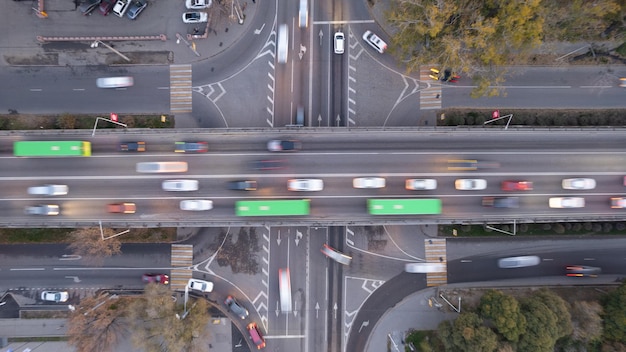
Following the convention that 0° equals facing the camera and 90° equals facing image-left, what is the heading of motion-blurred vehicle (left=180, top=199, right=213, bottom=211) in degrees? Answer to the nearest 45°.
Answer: approximately 270°

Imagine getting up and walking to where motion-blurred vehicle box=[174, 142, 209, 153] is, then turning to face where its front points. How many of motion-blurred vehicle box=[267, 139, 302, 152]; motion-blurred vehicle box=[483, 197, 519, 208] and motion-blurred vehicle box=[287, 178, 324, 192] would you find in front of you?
0

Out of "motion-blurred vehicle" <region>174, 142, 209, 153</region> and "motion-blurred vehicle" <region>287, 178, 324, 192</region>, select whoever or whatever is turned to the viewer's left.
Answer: "motion-blurred vehicle" <region>174, 142, 209, 153</region>

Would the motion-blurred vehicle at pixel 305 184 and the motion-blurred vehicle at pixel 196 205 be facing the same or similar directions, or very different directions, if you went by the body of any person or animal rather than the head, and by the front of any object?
same or similar directions

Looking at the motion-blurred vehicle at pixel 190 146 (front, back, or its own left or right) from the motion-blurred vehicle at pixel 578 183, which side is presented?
back

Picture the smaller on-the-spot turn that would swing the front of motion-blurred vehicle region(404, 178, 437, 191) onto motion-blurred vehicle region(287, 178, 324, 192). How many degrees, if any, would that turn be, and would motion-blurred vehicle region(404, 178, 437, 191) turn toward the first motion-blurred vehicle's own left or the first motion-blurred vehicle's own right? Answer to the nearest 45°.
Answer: approximately 180°

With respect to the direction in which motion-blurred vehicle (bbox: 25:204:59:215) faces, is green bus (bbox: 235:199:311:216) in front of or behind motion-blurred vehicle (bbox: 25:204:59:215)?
in front

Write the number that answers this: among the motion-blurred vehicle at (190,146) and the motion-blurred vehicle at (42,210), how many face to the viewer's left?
1

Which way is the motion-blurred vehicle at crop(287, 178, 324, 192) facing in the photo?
to the viewer's right

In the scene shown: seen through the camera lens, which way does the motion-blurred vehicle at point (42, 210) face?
facing to the right of the viewer

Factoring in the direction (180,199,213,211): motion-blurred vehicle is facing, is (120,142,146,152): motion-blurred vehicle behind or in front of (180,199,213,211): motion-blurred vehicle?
behind

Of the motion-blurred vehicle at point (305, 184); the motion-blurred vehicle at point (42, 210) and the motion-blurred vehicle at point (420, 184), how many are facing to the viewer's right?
3

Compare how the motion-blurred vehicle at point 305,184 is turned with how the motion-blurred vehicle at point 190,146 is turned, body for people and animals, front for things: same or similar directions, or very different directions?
very different directions

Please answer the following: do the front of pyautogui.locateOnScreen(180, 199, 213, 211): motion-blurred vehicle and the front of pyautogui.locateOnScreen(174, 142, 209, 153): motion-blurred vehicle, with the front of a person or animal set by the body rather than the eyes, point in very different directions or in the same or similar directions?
very different directions

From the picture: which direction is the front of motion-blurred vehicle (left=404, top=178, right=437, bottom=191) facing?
to the viewer's right

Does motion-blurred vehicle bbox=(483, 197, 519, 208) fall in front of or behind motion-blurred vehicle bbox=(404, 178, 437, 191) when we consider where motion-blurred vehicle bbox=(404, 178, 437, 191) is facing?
in front

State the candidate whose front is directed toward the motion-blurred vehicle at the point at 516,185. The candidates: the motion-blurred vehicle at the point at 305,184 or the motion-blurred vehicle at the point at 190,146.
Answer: the motion-blurred vehicle at the point at 305,184

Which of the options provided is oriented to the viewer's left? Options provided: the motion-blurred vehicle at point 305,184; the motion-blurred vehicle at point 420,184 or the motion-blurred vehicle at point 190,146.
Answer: the motion-blurred vehicle at point 190,146

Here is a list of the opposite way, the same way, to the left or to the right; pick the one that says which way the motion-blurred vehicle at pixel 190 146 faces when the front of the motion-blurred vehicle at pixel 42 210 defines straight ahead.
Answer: the opposite way

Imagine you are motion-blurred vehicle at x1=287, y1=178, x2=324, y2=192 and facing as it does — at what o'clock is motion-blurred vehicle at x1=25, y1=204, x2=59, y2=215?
motion-blurred vehicle at x1=25, y1=204, x2=59, y2=215 is roughly at 6 o'clock from motion-blurred vehicle at x1=287, y1=178, x2=324, y2=192.

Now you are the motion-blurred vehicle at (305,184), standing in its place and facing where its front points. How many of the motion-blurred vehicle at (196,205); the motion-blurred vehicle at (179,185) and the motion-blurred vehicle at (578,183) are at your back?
2

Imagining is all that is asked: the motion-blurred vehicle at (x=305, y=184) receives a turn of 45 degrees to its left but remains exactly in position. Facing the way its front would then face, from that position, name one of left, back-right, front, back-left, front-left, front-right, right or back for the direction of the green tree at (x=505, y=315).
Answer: front-right

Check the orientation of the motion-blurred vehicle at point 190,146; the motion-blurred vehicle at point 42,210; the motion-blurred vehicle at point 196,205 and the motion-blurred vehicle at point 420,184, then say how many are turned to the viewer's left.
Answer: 1

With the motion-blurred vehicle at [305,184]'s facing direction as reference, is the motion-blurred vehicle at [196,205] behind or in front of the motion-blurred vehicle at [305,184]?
behind
